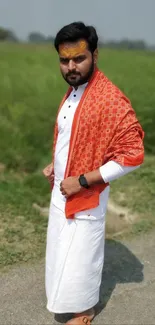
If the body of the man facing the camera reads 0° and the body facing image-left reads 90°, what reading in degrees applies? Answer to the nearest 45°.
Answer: approximately 45°
